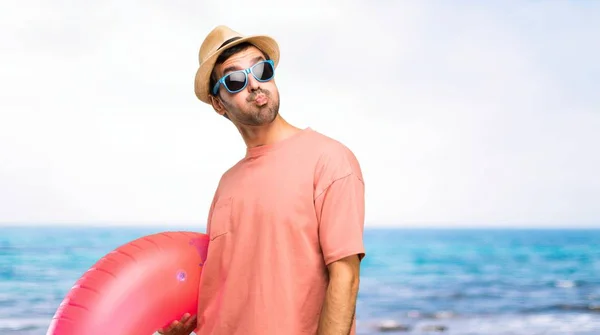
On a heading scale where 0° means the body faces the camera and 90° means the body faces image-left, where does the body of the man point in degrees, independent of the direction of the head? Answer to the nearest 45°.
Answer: approximately 45°
